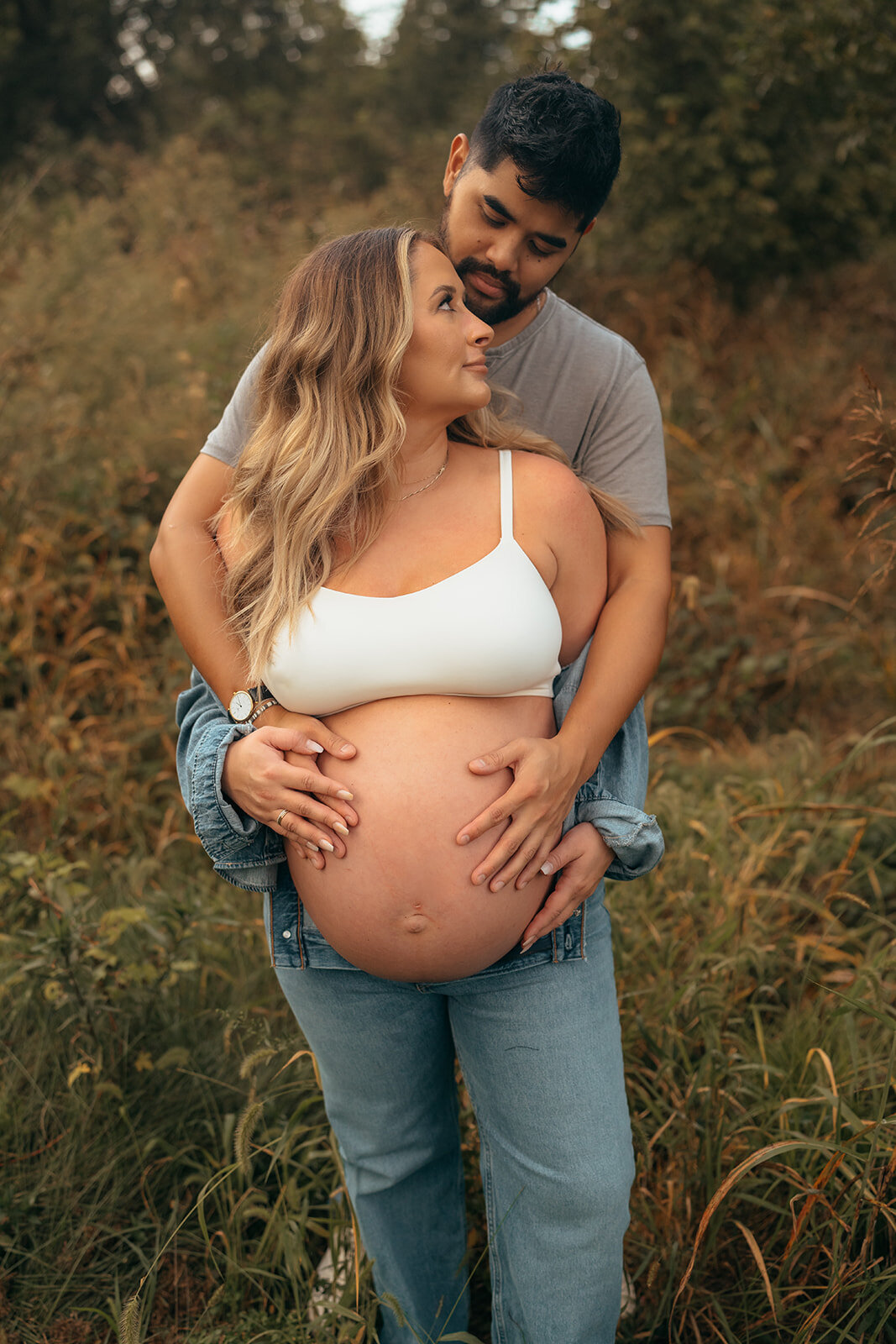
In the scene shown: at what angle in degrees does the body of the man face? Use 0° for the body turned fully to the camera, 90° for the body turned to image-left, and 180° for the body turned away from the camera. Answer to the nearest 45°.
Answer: approximately 0°

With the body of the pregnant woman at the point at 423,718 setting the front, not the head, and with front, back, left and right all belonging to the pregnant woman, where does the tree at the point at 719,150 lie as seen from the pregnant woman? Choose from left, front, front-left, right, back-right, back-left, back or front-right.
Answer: back

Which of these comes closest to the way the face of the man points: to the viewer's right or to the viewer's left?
to the viewer's left

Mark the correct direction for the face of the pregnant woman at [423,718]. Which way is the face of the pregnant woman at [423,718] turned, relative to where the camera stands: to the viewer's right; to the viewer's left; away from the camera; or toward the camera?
to the viewer's right

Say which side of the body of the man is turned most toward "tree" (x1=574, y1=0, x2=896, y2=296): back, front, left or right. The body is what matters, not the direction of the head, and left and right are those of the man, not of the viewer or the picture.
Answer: back

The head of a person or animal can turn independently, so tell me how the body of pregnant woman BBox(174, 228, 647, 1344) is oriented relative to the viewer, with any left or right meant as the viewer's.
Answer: facing the viewer
